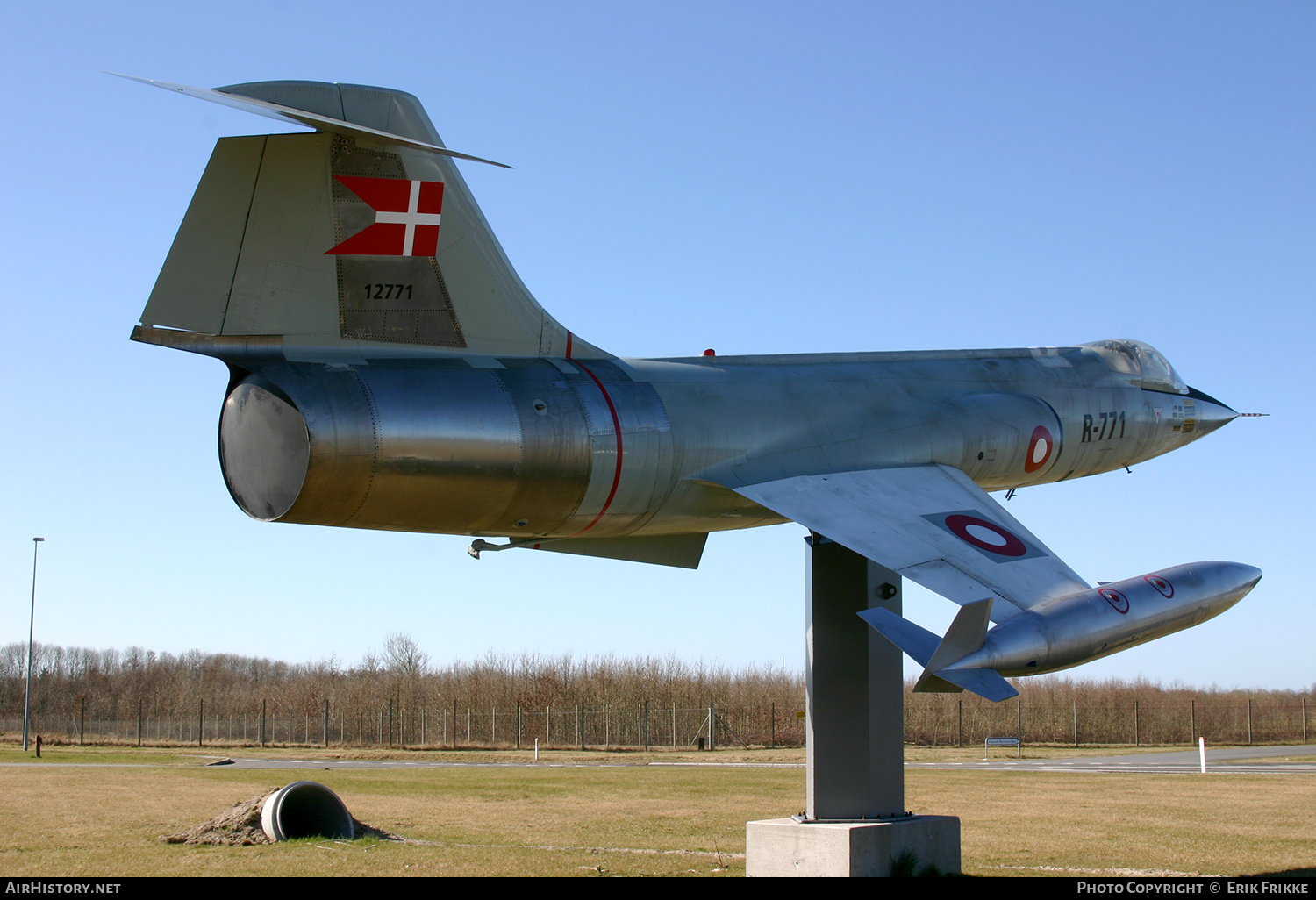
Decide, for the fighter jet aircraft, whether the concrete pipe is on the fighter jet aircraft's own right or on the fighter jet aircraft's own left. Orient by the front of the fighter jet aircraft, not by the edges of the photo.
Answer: on the fighter jet aircraft's own left

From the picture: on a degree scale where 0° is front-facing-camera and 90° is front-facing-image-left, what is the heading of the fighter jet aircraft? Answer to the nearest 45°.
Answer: approximately 225°

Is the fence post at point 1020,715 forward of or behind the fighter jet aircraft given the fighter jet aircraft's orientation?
forward

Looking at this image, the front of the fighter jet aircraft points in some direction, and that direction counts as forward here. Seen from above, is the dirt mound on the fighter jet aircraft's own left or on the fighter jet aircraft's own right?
on the fighter jet aircraft's own left

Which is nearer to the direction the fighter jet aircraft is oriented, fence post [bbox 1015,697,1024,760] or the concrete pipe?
the fence post

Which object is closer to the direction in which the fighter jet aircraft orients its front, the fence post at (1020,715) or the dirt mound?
the fence post
